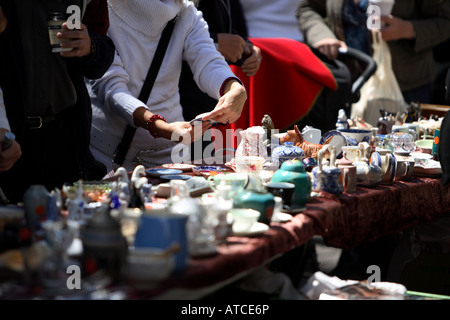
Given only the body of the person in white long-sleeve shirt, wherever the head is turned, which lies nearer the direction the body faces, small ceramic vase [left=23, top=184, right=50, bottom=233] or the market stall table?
the market stall table

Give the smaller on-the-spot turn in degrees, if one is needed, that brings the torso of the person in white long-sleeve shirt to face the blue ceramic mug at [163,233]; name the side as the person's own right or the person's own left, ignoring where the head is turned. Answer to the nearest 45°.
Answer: approximately 45° to the person's own right

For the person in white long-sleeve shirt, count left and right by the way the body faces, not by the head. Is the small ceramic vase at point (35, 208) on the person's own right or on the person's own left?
on the person's own right

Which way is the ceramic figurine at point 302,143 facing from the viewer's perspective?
to the viewer's left

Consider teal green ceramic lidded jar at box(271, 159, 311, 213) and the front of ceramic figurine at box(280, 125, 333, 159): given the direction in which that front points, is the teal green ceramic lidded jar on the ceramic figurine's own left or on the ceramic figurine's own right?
on the ceramic figurine's own left

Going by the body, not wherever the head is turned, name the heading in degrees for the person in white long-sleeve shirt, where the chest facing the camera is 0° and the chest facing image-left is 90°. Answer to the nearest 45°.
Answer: approximately 315°
